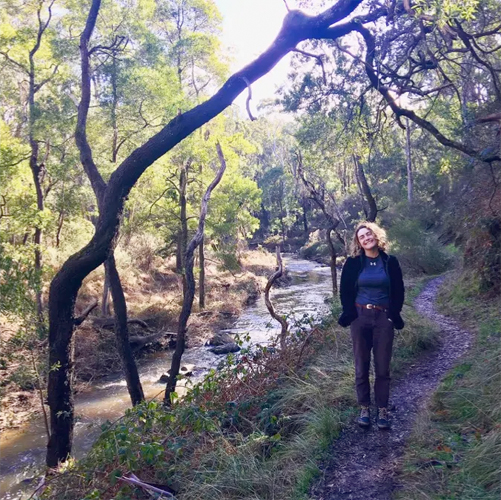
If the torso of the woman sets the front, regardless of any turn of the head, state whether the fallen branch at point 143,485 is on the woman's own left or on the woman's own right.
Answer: on the woman's own right

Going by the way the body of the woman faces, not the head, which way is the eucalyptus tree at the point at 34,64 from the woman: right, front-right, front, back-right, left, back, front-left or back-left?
back-right

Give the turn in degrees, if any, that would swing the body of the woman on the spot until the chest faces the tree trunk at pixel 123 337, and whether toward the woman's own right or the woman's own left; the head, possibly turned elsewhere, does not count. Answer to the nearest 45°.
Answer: approximately 135° to the woman's own right

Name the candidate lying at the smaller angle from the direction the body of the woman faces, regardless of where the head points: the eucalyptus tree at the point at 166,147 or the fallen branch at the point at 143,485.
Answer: the fallen branch

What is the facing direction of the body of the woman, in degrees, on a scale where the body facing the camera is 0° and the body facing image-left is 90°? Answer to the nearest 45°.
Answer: approximately 0°

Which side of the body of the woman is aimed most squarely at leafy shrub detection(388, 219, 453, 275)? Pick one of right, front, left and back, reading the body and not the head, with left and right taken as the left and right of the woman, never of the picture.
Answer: back
